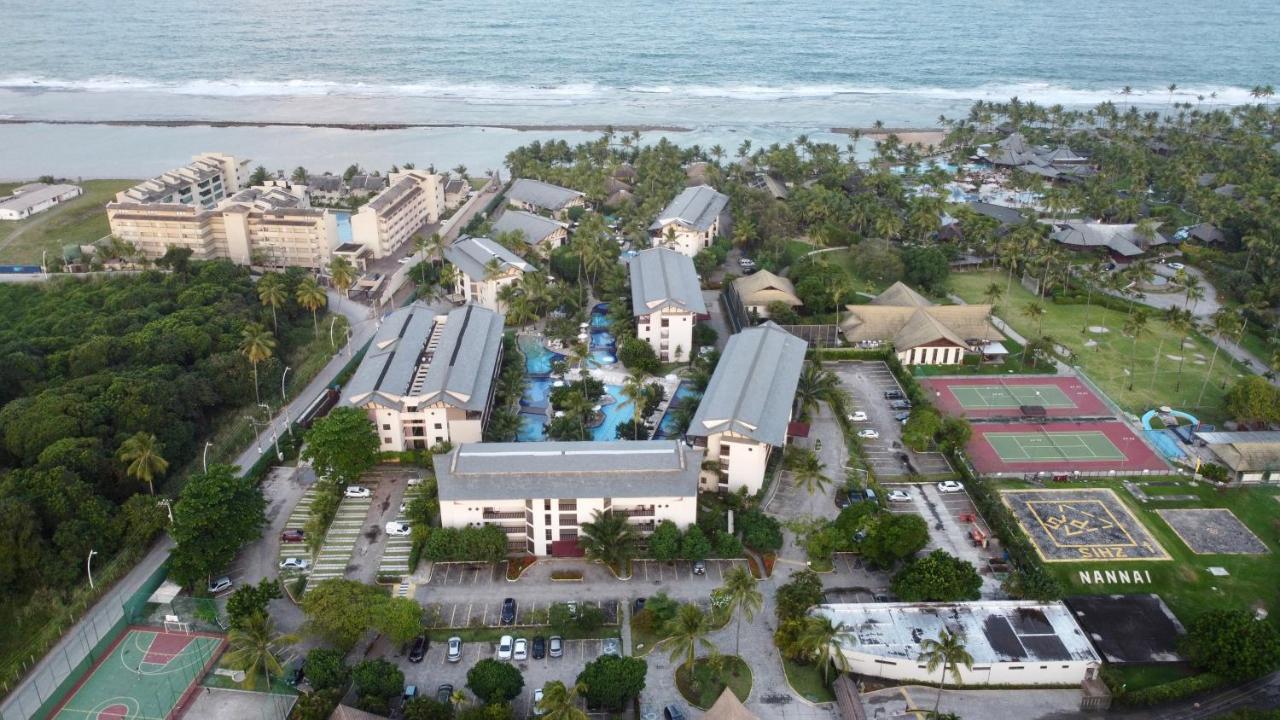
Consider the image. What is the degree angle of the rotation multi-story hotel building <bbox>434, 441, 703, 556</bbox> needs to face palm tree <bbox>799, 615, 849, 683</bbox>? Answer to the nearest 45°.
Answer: approximately 45° to its left

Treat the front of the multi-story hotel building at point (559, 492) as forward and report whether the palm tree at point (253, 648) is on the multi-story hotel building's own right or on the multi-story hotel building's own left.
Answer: on the multi-story hotel building's own right

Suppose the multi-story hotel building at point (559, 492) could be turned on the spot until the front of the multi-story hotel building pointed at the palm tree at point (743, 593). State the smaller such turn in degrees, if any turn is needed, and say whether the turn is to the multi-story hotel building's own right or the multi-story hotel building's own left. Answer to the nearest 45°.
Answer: approximately 45° to the multi-story hotel building's own left

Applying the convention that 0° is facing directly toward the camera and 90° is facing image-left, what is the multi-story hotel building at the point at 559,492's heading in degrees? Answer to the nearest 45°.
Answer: approximately 0°

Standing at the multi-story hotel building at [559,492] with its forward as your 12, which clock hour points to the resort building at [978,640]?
The resort building is roughly at 10 o'clock from the multi-story hotel building.

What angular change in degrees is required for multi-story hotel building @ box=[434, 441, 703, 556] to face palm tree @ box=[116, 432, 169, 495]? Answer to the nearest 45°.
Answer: approximately 90° to its right

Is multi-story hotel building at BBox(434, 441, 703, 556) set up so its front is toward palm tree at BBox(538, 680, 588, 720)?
yes

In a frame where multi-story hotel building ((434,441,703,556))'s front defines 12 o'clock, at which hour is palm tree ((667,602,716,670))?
The palm tree is roughly at 11 o'clock from the multi-story hotel building.

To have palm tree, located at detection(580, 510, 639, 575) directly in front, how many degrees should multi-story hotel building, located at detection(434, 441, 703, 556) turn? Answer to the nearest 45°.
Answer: approximately 45° to its left

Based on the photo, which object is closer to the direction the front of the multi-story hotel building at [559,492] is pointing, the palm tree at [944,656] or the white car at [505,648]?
the white car

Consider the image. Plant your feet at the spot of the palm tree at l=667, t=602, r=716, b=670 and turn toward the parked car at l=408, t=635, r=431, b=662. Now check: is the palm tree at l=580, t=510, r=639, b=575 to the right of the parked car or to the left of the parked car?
right
